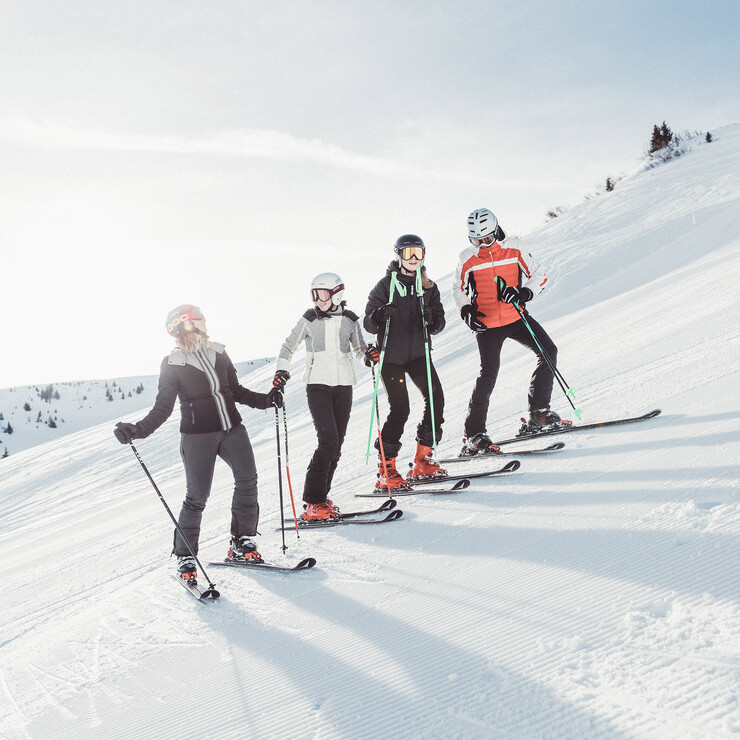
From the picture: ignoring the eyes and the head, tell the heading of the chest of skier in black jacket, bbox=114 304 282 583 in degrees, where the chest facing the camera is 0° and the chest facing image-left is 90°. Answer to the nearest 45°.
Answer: approximately 315°

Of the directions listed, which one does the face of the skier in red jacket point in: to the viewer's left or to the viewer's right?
to the viewer's left

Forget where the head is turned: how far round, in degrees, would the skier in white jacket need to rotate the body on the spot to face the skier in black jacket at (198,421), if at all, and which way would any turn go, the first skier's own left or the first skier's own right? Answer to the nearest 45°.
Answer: approximately 45° to the first skier's own right

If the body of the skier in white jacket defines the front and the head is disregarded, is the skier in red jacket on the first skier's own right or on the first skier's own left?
on the first skier's own left

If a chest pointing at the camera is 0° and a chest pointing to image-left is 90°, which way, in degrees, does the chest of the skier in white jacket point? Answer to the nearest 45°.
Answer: approximately 0°

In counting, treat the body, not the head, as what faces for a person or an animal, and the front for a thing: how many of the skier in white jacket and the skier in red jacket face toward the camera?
2
